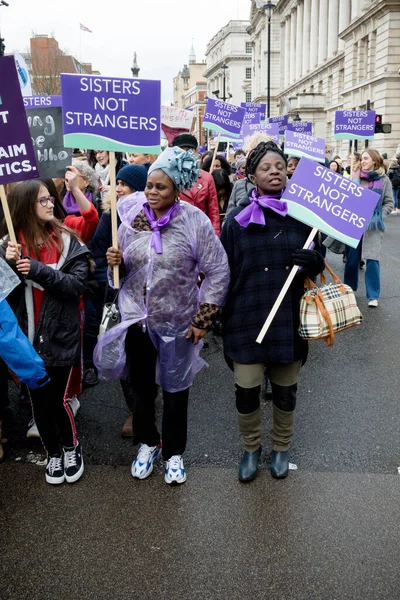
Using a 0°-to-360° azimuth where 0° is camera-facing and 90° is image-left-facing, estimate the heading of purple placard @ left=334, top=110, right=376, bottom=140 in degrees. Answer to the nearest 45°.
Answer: approximately 0°

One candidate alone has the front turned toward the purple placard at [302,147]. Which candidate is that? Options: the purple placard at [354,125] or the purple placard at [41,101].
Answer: the purple placard at [354,125]

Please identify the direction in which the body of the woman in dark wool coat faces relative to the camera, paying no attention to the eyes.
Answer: toward the camera

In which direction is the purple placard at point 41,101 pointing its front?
toward the camera

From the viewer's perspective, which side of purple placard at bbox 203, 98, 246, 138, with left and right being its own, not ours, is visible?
front

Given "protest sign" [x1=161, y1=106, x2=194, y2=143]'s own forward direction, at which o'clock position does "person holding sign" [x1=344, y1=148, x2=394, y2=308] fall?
The person holding sign is roughly at 10 o'clock from the protest sign.

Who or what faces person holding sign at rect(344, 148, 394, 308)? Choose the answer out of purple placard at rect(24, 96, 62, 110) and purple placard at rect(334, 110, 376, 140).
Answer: purple placard at rect(334, 110, 376, 140)

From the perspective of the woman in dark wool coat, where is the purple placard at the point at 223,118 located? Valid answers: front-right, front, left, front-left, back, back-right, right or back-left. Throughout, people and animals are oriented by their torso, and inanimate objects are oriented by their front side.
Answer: back

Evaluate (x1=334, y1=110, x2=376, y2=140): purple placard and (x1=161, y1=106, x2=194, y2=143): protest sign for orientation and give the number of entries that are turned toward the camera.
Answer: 2

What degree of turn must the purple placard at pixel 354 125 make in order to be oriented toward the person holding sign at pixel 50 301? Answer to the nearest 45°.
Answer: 0° — it already faces them

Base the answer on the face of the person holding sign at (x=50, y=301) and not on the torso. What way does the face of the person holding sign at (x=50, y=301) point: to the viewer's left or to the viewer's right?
to the viewer's right

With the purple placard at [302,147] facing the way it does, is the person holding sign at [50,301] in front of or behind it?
in front
